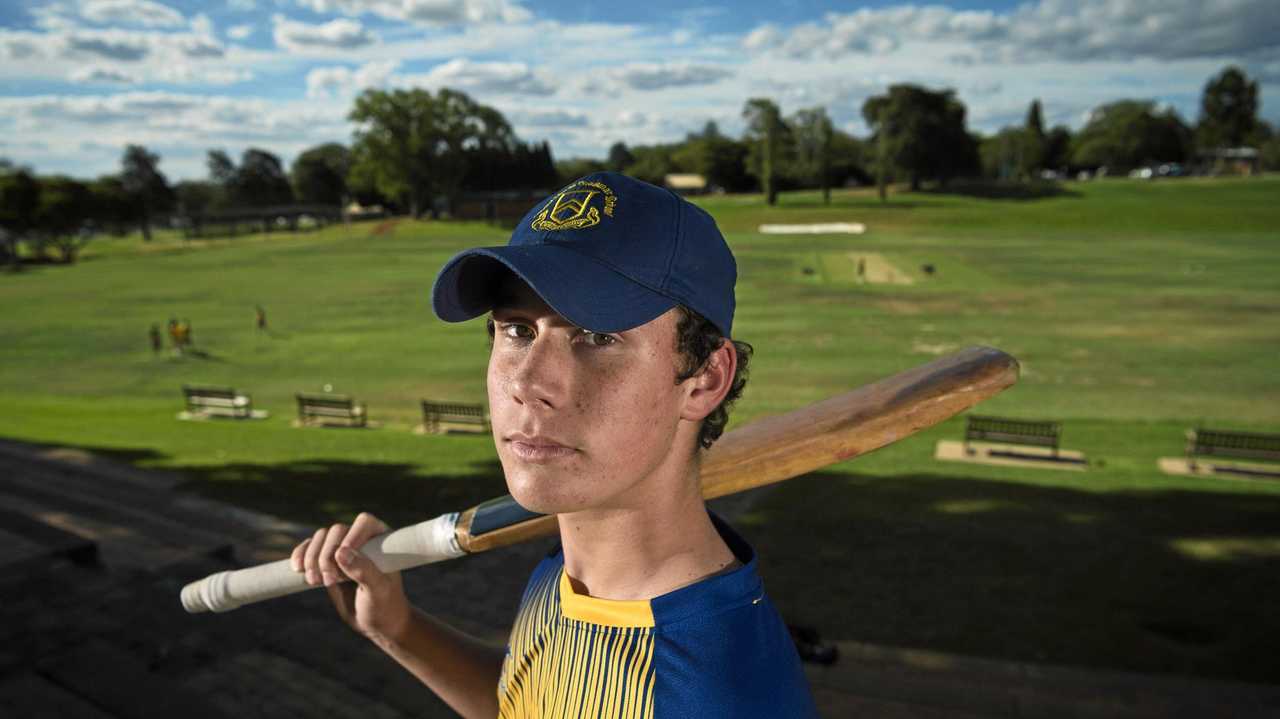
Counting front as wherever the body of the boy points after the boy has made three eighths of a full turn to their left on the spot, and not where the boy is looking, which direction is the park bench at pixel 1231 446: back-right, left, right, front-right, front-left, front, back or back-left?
front-left

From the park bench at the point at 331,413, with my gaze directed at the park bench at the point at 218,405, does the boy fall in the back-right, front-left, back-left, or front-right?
back-left

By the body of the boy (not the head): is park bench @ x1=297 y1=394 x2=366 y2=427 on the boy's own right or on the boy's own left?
on the boy's own right

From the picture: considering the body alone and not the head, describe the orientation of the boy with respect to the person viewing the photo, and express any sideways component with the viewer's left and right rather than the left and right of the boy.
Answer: facing the viewer and to the left of the viewer

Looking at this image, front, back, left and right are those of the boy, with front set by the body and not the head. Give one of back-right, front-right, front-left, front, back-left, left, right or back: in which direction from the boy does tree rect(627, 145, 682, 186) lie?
back-right

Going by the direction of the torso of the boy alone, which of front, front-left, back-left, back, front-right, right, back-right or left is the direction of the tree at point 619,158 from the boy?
back-right

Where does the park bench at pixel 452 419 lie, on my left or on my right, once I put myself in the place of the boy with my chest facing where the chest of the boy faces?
on my right

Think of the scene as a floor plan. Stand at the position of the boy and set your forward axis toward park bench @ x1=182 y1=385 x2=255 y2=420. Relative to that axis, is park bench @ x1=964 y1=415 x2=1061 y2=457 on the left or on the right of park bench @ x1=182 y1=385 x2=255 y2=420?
right

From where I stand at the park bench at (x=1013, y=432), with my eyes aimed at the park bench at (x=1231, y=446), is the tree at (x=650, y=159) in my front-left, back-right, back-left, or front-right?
back-left
